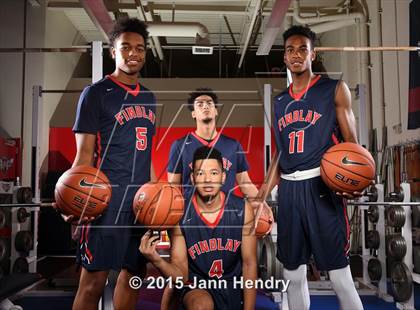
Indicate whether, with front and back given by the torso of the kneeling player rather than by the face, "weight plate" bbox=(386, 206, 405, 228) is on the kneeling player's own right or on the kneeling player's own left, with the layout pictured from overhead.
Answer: on the kneeling player's own left

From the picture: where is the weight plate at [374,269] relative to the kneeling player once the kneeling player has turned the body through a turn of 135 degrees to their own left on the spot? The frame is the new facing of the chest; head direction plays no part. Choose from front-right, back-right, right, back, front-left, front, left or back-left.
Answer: front

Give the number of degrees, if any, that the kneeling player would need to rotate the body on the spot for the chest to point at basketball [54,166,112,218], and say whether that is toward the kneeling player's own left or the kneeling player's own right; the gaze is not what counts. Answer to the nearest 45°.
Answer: approximately 90° to the kneeling player's own right

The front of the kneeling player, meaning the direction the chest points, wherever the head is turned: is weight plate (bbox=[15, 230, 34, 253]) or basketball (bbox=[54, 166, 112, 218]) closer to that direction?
the basketball

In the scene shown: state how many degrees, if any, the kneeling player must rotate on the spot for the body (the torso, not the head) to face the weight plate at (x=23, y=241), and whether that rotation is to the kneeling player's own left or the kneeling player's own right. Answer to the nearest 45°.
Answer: approximately 135° to the kneeling player's own right

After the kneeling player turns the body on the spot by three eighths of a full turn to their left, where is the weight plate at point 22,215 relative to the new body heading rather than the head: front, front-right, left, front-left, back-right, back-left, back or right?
left

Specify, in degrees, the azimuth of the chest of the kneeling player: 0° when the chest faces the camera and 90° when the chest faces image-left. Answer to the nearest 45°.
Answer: approximately 0°
